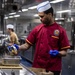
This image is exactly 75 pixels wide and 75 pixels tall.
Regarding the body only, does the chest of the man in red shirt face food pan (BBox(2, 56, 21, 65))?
yes

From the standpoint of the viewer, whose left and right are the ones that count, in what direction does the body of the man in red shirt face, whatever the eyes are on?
facing the viewer and to the left of the viewer
